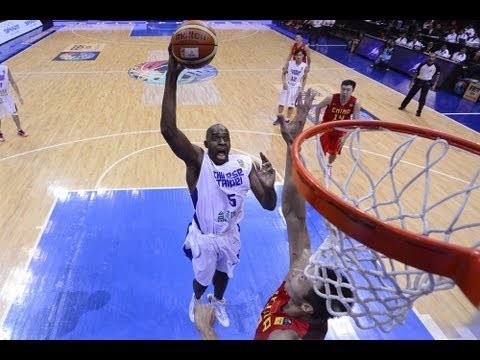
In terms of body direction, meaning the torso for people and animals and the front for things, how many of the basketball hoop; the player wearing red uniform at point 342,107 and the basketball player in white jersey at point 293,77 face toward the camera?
2

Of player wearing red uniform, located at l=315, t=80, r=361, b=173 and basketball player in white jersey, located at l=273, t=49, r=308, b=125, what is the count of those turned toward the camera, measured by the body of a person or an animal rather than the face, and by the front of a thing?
2

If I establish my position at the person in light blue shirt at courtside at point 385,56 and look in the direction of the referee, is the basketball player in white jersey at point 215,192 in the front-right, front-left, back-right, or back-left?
front-right

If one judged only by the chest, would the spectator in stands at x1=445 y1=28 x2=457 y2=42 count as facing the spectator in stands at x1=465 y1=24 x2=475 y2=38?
no

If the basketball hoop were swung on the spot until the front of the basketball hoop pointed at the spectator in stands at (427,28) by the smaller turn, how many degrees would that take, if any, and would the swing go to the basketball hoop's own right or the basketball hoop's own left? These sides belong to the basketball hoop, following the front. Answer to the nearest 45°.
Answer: approximately 45° to the basketball hoop's own right

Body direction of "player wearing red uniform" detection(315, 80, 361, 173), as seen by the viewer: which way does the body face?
toward the camera

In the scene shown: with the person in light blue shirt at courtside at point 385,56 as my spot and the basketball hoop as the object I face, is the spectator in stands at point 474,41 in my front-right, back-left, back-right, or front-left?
back-left

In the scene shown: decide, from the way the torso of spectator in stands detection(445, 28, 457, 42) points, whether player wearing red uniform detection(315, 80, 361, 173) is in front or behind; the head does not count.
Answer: in front

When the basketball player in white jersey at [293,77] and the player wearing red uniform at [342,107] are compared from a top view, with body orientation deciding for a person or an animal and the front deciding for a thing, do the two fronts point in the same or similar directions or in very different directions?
same or similar directions

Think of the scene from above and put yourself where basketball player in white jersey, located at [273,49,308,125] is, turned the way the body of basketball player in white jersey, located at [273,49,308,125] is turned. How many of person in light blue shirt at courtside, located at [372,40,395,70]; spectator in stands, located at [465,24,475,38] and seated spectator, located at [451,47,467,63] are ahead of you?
0

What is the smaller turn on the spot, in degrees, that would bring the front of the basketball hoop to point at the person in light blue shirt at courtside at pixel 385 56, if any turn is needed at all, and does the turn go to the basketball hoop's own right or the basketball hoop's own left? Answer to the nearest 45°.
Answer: approximately 45° to the basketball hoop's own right

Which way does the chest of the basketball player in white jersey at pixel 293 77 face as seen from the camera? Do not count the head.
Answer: toward the camera

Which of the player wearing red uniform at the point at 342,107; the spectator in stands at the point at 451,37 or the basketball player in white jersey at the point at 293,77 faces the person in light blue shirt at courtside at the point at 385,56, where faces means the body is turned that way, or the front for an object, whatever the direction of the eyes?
the spectator in stands at the point at 451,37

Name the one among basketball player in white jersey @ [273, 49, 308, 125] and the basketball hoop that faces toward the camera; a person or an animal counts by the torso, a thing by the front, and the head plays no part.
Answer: the basketball player in white jersey

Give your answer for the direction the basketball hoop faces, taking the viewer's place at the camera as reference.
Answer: facing away from the viewer and to the left of the viewer

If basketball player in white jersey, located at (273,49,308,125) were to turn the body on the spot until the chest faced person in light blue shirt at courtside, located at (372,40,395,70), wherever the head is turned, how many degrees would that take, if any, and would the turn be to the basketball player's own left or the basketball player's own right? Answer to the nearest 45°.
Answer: approximately 135° to the basketball player's own left

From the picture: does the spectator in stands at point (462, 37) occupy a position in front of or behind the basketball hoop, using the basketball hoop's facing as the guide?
in front

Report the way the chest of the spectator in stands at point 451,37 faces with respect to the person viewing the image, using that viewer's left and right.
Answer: facing the viewer and to the left of the viewer

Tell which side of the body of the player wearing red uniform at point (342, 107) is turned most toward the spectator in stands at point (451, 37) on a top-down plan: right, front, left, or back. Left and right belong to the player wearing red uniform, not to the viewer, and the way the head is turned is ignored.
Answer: back

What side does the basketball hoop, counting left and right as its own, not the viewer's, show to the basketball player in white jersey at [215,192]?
front
